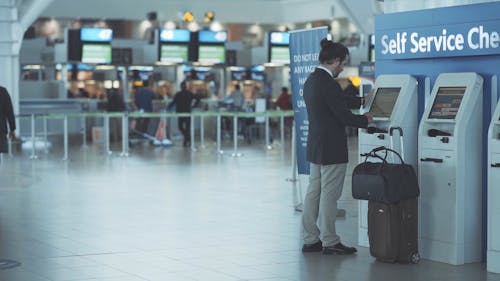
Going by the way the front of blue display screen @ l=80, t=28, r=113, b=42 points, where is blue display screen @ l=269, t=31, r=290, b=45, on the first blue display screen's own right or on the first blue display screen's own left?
on the first blue display screen's own left

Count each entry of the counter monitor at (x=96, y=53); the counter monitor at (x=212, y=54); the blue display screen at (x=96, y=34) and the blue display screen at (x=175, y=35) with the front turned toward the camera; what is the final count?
4

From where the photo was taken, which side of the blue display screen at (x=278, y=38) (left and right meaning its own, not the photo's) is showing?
front

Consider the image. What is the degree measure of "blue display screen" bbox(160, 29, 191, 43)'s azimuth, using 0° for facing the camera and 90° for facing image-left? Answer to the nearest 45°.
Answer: approximately 0°

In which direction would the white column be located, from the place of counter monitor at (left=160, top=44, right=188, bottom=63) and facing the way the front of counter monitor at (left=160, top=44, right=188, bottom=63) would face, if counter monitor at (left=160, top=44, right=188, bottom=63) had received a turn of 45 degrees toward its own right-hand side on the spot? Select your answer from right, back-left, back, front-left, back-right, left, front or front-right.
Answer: front

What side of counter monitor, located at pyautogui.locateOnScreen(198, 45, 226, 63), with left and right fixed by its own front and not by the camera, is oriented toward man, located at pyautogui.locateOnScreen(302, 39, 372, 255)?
front

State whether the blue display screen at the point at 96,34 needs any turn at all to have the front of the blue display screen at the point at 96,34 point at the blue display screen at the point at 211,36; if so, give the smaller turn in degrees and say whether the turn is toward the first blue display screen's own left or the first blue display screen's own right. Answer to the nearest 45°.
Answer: approximately 90° to the first blue display screen's own left

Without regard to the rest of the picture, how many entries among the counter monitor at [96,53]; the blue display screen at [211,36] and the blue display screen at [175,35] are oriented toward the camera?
3

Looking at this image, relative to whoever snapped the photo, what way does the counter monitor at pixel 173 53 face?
facing the viewer

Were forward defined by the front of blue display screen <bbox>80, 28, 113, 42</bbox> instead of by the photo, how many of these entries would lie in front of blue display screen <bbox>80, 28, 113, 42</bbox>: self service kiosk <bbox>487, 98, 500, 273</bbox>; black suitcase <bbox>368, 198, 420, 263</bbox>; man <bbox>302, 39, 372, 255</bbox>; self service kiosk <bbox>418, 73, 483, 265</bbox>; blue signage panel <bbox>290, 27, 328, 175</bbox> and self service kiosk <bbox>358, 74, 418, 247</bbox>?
6

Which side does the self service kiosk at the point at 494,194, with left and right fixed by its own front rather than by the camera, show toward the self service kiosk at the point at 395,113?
right

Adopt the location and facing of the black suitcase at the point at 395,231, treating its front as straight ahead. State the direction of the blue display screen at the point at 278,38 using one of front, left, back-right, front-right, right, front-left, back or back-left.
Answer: back-right

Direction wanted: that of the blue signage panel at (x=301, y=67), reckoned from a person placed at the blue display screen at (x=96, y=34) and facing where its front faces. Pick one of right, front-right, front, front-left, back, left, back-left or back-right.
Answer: front

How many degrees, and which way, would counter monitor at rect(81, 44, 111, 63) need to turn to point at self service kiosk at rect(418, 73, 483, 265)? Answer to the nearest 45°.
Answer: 0° — it already faces it

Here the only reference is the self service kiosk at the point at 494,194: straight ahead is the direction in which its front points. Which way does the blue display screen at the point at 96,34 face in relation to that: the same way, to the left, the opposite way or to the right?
to the left

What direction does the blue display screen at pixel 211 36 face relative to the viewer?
toward the camera

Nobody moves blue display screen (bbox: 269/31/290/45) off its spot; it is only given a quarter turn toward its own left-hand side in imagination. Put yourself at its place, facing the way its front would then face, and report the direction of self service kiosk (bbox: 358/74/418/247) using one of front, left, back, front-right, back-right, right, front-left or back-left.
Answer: right
